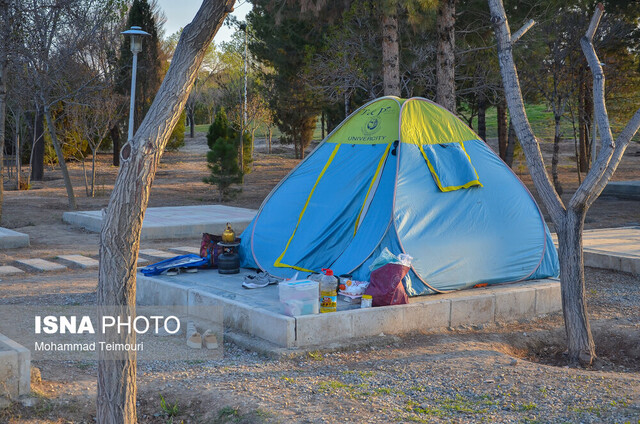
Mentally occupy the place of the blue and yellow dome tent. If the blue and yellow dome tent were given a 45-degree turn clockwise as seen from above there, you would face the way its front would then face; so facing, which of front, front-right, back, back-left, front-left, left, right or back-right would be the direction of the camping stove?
front

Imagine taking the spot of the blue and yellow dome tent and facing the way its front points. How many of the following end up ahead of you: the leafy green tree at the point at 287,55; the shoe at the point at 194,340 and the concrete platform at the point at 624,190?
1

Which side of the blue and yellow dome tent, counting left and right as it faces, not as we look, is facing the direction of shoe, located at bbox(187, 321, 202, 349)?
front

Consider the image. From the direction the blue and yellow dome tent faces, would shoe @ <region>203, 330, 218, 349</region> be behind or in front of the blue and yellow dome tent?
in front

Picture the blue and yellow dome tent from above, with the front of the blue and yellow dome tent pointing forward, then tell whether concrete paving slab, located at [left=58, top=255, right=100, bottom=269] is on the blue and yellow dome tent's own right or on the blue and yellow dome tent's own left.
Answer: on the blue and yellow dome tent's own right

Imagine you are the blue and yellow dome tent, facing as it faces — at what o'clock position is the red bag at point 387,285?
The red bag is roughly at 11 o'clock from the blue and yellow dome tent.

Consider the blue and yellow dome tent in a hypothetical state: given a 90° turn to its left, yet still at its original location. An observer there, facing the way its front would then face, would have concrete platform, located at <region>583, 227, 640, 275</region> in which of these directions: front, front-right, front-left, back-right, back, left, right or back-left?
left

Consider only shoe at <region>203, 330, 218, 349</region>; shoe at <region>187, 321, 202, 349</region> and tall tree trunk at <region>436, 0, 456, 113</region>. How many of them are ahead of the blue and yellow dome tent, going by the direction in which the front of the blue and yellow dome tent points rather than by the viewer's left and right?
2

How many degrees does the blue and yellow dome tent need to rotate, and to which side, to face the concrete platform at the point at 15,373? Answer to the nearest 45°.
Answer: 0° — it already faces it

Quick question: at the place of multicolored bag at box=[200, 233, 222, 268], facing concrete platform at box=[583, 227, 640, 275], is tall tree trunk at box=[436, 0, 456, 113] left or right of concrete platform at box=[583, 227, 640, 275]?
left

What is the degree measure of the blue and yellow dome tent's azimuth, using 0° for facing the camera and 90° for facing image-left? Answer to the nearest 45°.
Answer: approximately 45°

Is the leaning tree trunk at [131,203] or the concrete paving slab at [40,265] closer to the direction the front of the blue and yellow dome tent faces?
the leaning tree trunk

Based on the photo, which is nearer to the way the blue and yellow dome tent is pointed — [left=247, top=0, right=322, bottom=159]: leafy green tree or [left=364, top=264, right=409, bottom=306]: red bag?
the red bag

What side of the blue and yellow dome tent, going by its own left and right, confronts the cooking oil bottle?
front

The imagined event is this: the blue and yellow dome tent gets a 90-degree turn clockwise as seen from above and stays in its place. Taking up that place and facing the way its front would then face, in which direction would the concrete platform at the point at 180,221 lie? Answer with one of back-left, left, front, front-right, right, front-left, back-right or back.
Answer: front

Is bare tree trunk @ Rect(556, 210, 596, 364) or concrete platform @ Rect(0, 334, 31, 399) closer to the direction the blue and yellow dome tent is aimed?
the concrete platform

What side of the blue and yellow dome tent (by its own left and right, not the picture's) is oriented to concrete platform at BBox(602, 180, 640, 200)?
back

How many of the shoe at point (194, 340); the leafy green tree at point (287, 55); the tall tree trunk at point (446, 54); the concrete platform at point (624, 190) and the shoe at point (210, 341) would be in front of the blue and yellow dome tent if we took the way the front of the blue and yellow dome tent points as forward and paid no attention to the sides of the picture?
2

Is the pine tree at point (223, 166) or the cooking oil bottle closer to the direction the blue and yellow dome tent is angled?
the cooking oil bottle
